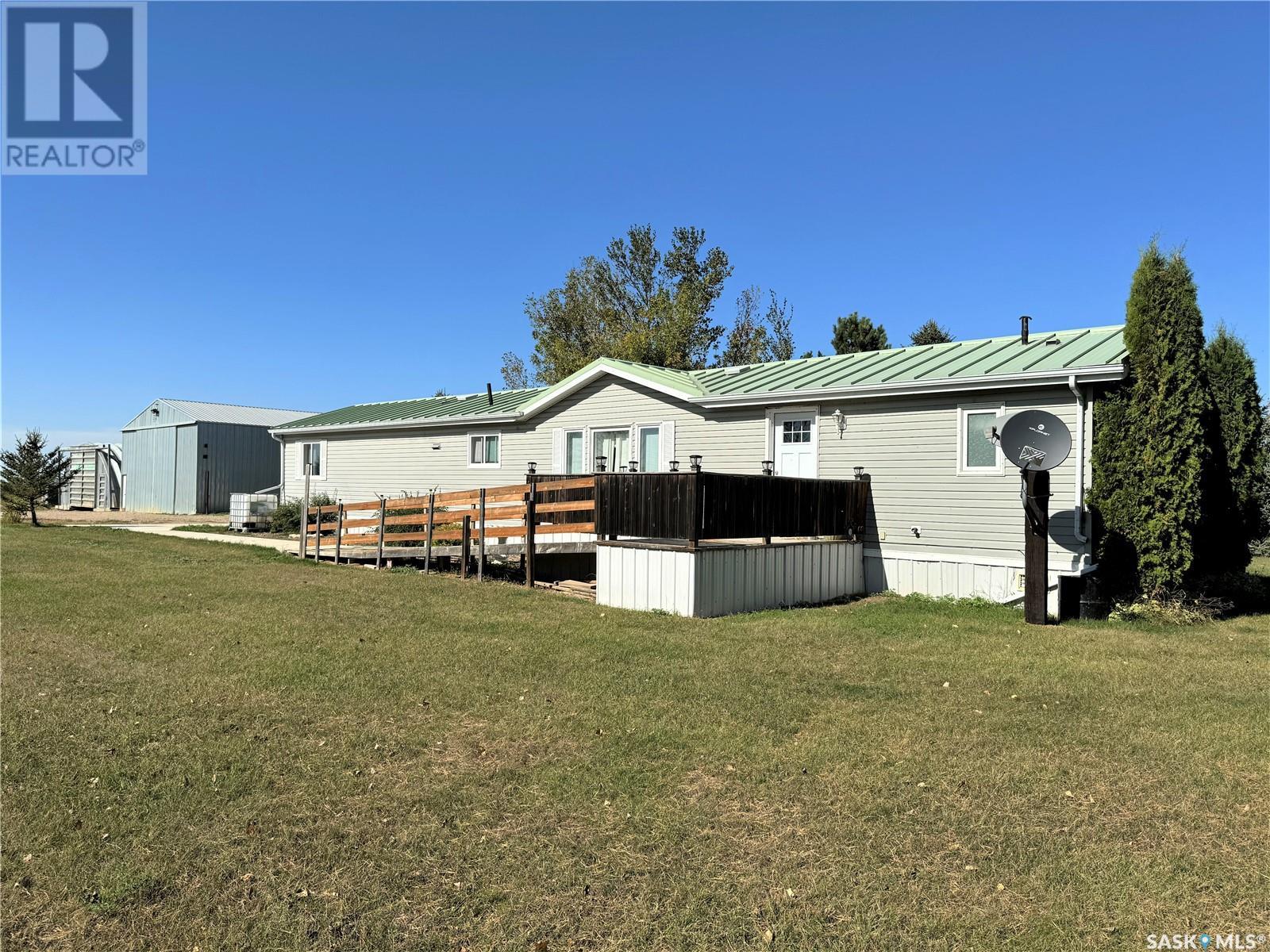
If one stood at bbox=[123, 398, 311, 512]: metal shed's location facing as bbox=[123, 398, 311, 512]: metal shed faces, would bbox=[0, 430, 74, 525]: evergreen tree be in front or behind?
in front

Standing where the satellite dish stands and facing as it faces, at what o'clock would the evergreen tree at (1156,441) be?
The evergreen tree is roughly at 8 o'clock from the satellite dish.

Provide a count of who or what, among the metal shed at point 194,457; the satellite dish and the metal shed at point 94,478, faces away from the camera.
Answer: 0

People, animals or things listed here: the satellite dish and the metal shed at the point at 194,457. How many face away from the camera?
0

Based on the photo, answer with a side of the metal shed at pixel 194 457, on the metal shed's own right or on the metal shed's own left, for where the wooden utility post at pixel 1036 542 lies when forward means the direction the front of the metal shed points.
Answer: on the metal shed's own left

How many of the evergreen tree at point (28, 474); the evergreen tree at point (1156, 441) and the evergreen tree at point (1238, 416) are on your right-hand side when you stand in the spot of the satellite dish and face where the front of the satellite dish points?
1

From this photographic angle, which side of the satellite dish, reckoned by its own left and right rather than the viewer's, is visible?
front

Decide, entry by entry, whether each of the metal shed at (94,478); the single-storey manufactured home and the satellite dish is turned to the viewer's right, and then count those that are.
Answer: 0

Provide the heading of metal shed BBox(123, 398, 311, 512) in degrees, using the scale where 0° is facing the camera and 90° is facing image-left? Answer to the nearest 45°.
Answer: approximately 45°

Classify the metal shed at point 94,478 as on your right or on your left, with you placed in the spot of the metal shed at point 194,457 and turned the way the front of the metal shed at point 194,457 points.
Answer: on your right

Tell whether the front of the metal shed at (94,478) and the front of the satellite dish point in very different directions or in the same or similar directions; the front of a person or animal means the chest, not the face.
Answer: same or similar directions

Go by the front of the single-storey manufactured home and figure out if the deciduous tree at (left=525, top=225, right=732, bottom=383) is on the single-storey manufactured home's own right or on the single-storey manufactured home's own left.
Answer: on the single-storey manufactured home's own right
